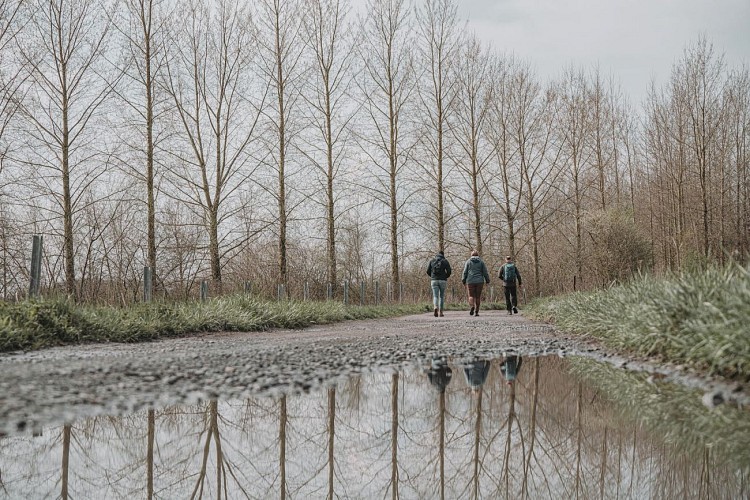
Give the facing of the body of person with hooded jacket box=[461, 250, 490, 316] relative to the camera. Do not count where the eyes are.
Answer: away from the camera

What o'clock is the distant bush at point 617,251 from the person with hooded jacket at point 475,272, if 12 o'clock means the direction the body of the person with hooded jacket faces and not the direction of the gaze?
The distant bush is roughly at 2 o'clock from the person with hooded jacket.

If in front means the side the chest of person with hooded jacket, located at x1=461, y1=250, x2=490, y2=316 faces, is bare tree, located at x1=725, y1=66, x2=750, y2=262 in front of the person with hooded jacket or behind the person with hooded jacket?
in front
